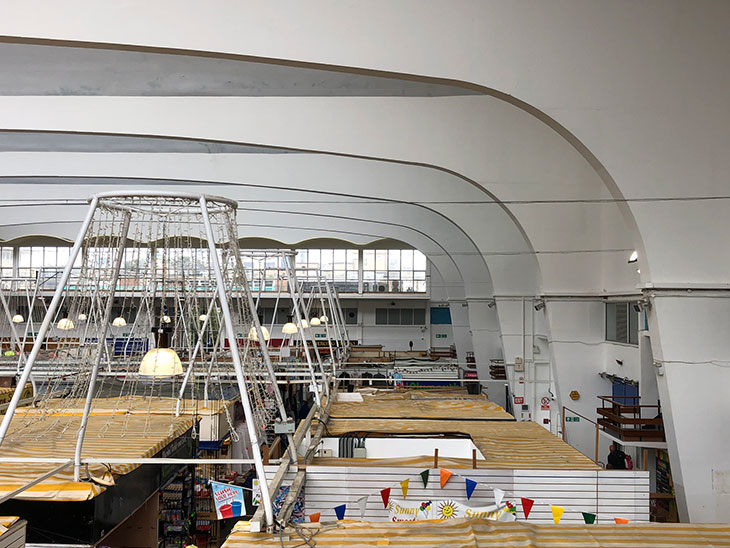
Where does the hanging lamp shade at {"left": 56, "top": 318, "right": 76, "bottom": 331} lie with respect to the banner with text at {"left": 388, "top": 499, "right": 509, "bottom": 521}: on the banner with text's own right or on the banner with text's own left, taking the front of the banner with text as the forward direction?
on the banner with text's own right

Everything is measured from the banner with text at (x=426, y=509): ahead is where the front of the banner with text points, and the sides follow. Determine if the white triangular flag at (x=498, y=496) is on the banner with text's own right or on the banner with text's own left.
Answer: on the banner with text's own left

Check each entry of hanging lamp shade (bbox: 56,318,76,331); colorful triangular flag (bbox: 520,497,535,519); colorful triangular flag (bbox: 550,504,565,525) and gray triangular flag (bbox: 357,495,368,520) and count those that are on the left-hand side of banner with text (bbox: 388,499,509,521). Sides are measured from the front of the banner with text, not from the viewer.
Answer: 2

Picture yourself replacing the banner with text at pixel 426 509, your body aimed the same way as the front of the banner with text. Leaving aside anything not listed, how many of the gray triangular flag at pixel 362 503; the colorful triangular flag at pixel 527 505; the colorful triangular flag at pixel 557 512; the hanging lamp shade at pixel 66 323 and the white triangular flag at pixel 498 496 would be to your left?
3

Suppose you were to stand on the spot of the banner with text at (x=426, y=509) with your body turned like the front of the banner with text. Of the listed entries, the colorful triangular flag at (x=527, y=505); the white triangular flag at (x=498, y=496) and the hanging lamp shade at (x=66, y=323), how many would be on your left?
2

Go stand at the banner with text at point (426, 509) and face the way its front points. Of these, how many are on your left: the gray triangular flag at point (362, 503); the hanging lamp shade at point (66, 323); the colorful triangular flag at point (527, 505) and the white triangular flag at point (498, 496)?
2

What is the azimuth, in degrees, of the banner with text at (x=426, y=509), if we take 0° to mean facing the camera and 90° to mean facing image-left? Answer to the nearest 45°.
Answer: approximately 0°

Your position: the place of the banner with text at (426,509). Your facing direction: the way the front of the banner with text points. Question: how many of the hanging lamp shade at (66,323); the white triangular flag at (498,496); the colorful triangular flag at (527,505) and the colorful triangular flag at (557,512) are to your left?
3

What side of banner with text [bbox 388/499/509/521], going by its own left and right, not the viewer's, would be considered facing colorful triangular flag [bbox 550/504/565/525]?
left

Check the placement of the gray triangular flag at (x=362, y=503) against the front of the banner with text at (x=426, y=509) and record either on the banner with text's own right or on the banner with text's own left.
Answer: on the banner with text's own right
